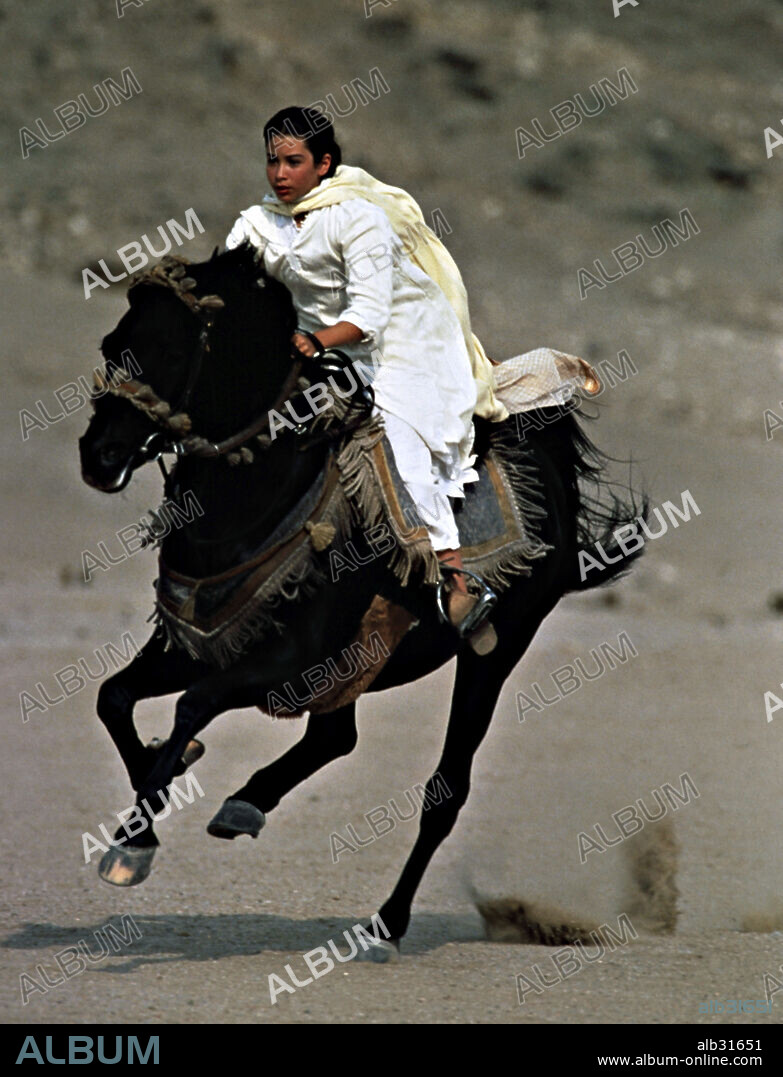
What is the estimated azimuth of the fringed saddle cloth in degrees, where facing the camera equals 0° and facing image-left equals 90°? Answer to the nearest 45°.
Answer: approximately 45°

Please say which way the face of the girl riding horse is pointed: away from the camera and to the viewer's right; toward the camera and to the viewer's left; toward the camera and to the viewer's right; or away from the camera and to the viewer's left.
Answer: toward the camera and to the viewer's left

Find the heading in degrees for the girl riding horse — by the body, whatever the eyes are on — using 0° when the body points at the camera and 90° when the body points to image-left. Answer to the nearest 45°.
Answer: approximately 45°
